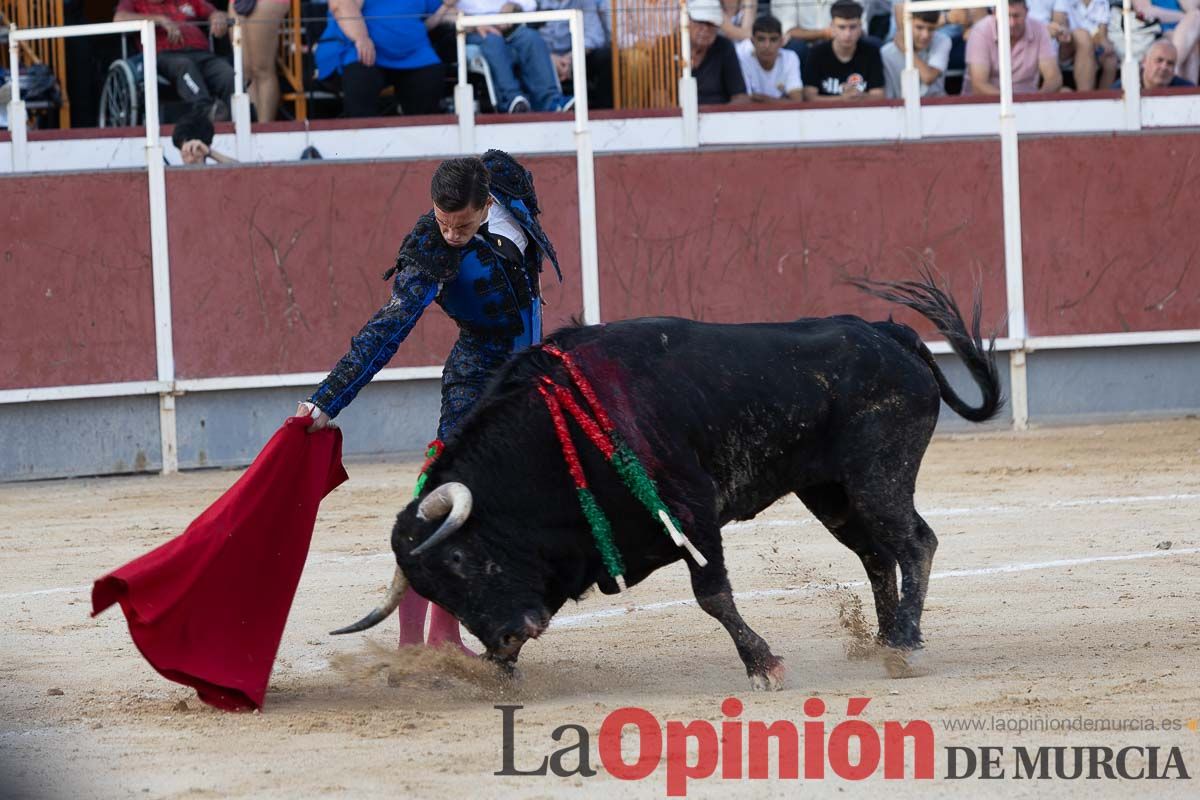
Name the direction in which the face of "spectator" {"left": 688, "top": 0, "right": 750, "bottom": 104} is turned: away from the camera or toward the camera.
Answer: toward the camera

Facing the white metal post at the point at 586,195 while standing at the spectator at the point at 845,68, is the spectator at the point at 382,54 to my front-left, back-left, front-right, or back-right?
front-right

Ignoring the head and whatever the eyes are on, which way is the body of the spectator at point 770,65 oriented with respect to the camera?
toward the camera

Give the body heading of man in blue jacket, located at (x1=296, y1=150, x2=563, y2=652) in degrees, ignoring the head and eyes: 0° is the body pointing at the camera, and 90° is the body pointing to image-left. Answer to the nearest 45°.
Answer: approximately 45°

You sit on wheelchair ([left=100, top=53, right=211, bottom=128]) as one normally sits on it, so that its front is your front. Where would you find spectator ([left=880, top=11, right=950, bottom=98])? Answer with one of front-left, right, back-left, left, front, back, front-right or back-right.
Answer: front-left

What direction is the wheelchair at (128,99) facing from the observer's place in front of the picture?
facing the viewer and to the right of the viewer

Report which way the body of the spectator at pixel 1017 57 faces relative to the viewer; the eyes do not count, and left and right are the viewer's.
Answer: facing the viewer

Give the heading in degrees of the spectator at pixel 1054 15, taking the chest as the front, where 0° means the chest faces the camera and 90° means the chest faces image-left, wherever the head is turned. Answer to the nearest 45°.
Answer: approximately 0°

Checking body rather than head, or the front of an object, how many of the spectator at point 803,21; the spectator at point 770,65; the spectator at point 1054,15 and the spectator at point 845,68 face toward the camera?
4

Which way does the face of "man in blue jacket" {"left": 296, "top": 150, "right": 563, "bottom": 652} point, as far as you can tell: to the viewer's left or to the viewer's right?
to the viewer's left

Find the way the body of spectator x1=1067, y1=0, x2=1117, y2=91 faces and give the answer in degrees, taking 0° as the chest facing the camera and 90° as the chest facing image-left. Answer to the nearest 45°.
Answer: approximately 0°

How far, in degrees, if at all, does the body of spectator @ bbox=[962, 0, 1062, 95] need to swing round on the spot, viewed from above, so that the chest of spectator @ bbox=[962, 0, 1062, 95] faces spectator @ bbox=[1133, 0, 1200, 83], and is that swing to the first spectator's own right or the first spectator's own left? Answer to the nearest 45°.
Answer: approximately 135° to the first spectator's own left

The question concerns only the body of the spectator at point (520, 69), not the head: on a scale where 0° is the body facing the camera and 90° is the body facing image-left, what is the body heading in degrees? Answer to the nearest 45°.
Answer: approximately 315°

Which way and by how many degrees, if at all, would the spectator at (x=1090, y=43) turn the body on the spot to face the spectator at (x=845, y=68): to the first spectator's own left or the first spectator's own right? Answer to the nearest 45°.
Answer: approximately 45° to the first spectator's own right

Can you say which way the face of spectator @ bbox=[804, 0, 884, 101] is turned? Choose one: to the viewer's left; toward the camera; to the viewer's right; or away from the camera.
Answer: toward the camera
